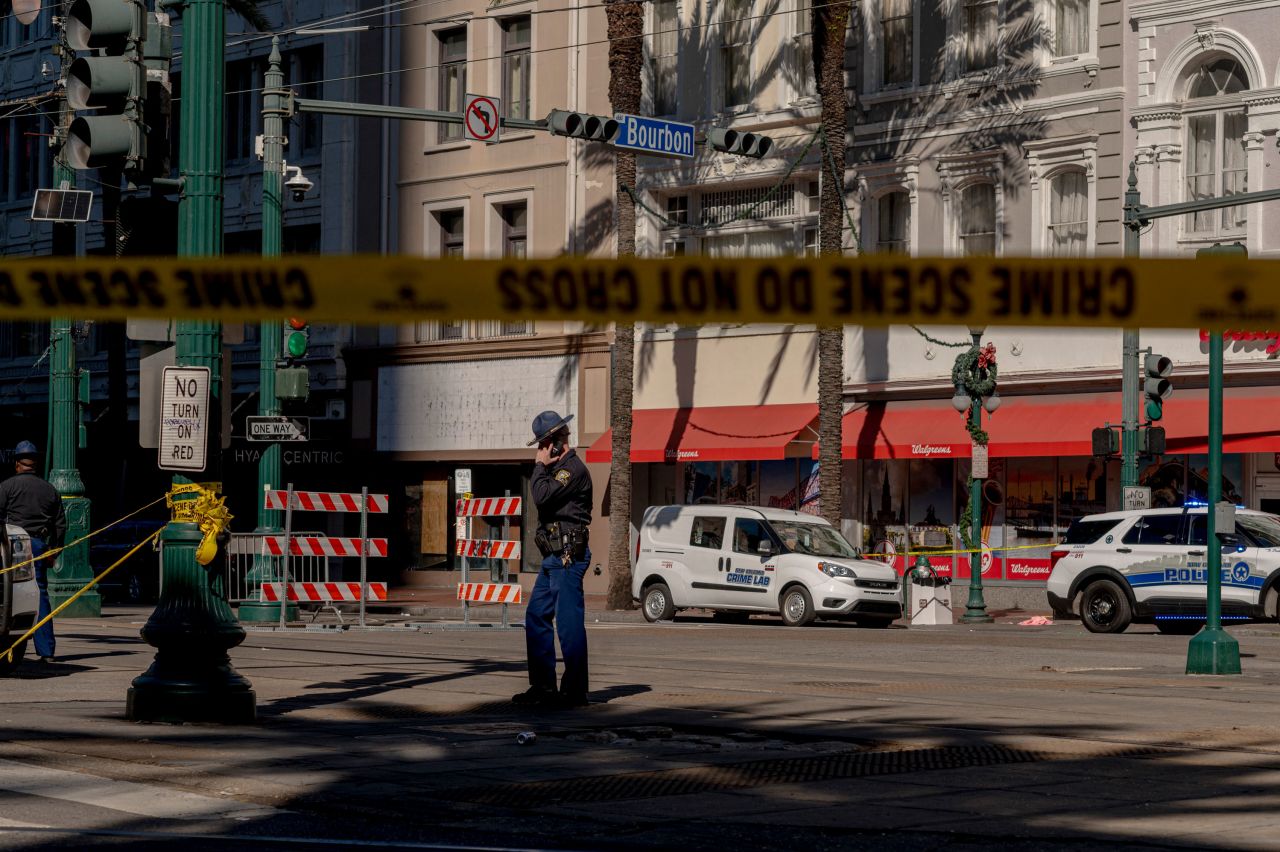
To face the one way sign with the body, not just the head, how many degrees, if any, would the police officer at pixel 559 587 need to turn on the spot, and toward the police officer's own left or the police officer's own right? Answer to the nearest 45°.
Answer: approximately 90° to the police officer's own right

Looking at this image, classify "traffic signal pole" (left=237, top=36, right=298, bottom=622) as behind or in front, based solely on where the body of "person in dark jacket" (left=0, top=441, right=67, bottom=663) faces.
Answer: in front

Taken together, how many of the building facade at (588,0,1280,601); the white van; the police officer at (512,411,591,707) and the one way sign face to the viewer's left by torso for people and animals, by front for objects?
1

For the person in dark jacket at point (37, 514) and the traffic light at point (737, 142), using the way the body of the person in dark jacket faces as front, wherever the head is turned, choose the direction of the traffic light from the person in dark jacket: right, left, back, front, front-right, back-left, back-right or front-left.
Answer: front-right

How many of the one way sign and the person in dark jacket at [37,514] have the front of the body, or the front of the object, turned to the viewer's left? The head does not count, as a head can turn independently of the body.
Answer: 0

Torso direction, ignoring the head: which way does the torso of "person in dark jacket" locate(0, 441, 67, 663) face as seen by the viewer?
away from the camera

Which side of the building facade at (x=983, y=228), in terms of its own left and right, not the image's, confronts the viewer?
front

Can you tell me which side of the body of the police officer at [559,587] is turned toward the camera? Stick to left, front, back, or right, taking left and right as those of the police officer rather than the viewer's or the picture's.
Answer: left

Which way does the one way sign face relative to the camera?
toward the camera

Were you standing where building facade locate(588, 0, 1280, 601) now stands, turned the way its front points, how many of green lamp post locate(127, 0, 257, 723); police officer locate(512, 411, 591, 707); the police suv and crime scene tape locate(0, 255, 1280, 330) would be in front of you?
4

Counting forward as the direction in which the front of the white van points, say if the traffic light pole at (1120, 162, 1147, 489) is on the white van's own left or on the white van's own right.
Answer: on the white van's own left

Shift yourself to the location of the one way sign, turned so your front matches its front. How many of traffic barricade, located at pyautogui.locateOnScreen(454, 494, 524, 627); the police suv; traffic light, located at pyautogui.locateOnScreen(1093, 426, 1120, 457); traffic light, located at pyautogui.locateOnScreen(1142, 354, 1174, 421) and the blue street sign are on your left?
5

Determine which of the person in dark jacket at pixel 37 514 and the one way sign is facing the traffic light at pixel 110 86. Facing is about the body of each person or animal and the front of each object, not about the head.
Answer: the one way sign

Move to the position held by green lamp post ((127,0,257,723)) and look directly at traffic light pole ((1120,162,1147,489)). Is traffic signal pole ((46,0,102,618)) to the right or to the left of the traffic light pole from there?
left

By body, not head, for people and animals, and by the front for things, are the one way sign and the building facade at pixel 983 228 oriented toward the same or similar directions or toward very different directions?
same or similar directions

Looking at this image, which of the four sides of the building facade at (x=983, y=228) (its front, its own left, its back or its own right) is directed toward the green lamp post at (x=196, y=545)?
front

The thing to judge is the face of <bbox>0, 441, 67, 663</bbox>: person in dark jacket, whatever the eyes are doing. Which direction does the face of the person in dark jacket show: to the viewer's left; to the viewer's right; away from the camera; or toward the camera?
away from the camera
